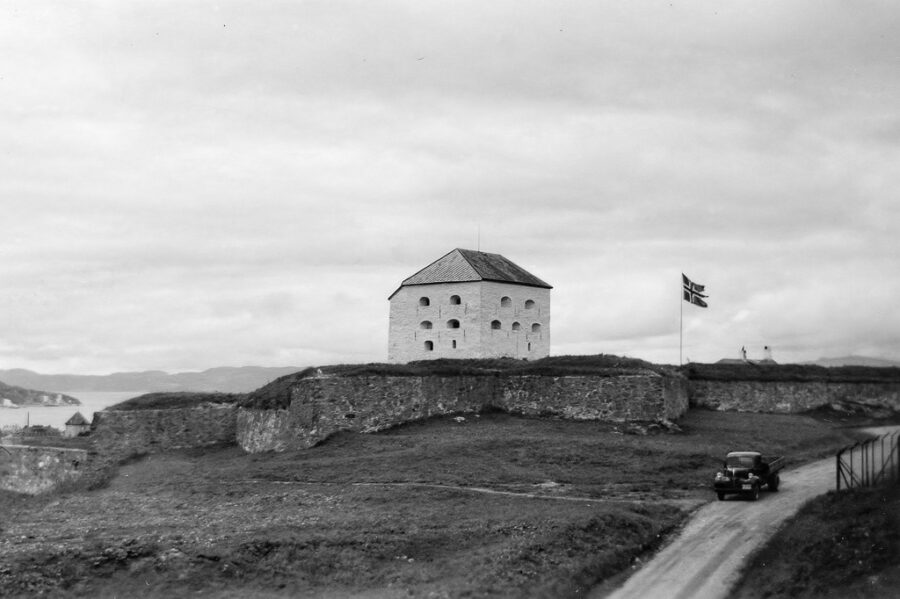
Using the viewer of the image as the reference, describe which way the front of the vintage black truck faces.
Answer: facing the viewer and to the left of the viewer

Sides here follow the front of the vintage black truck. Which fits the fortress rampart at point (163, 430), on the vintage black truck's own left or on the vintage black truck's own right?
on the vintage black truck's own right

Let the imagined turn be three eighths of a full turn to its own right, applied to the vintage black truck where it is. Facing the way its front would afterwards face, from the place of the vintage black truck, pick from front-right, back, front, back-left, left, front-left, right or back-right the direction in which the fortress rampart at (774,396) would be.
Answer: front

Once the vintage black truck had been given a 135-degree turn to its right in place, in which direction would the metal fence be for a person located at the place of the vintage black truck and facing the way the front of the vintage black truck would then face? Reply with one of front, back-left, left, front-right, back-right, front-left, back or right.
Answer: back-right

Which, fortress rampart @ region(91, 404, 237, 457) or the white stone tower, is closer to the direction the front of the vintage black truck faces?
the fortress rampart

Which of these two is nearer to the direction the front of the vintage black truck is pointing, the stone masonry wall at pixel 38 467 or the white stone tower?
the stone masonry wall

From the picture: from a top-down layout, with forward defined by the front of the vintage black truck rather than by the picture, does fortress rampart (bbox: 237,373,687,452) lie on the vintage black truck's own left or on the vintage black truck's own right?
on the vintage black truck's own right

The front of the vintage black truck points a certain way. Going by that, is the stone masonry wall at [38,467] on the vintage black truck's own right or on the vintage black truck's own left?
on the vintage black truck's own right
